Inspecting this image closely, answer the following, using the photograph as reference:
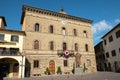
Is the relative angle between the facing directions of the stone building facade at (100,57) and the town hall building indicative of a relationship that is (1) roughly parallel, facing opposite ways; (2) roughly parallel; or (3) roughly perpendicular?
roughly perpendicular

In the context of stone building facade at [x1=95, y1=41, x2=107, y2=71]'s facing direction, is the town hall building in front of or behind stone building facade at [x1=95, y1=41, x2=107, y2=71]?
in front

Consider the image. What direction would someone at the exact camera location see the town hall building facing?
facing the viewer and to the right of the viewer

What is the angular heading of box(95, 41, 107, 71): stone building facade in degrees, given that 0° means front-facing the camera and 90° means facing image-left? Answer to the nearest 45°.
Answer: approximately 45°

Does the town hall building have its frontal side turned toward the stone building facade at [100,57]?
no

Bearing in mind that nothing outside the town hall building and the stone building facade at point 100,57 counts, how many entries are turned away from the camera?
0
